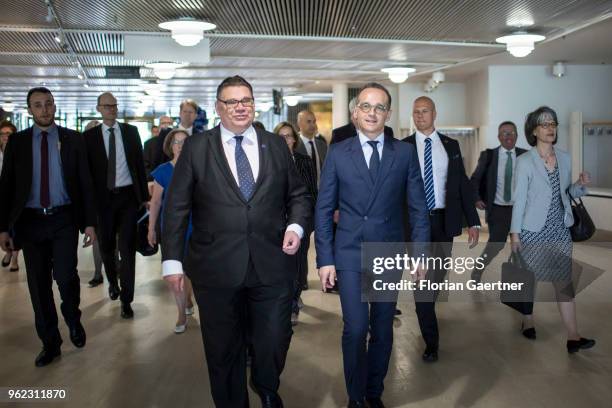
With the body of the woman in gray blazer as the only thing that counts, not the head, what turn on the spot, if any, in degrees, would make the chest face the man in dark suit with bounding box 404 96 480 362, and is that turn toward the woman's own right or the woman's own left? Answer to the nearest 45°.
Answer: approximately 90° to the woman's own right

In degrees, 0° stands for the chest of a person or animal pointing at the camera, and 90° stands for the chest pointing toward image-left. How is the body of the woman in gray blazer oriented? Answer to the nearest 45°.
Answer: approximately 315°

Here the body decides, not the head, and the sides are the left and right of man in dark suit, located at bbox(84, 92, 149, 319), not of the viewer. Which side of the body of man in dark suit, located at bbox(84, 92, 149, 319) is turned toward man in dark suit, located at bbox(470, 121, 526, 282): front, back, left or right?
left

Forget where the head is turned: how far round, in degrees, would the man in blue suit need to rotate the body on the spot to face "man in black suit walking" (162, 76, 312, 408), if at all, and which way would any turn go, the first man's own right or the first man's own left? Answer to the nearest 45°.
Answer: approximately 45° to the first man's own right

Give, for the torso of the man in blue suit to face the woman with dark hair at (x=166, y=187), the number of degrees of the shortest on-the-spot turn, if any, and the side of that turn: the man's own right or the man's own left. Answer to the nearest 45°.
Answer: approximately 135° to the man's own right

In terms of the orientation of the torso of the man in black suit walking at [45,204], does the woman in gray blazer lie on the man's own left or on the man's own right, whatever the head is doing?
on the man's own left
